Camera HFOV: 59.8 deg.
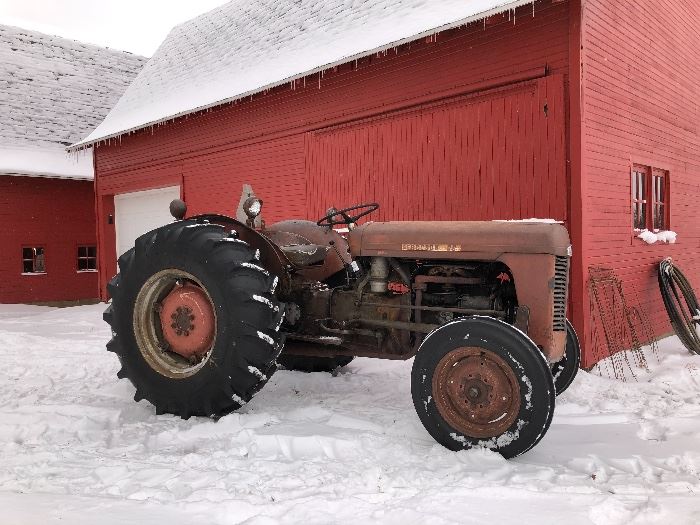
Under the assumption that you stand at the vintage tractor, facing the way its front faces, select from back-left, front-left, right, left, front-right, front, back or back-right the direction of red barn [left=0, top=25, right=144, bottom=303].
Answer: back

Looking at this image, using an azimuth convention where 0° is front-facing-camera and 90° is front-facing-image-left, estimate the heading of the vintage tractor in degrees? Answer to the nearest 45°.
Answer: approximately 315°
